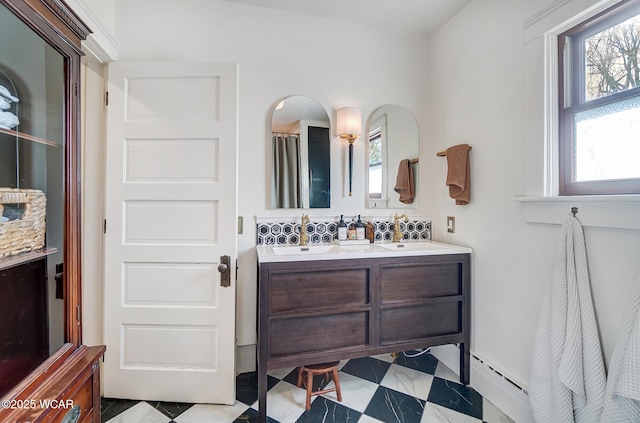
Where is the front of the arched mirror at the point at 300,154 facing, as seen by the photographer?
facing the viewer

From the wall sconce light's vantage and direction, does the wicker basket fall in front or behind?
in front

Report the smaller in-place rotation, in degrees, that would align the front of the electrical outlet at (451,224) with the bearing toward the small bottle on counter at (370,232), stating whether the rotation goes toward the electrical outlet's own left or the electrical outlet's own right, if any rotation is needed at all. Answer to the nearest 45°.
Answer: approximately 45° to the electrical outlet's own right

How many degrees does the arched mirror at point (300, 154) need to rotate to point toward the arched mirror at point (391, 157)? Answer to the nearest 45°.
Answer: approximately 90° to its left

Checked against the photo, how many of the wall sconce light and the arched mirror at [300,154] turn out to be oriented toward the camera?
2

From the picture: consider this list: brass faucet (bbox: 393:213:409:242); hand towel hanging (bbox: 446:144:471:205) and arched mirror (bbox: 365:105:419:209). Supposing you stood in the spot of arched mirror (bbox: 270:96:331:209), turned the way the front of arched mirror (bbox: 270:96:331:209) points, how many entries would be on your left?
3

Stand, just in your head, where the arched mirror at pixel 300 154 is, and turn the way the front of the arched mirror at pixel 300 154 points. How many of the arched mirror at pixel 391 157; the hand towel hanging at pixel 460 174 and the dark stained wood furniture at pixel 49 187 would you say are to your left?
2

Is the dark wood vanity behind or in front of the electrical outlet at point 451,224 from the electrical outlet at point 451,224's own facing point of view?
in front

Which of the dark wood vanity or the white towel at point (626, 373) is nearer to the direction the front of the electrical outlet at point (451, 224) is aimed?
the dark wood vanity

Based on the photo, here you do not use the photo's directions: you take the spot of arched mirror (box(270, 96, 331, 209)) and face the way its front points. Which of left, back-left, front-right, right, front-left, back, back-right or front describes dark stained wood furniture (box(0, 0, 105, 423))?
front-right

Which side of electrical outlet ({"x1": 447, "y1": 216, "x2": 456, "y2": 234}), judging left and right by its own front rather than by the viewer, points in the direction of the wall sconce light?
front

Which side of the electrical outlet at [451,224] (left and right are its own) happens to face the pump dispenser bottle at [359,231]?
front
